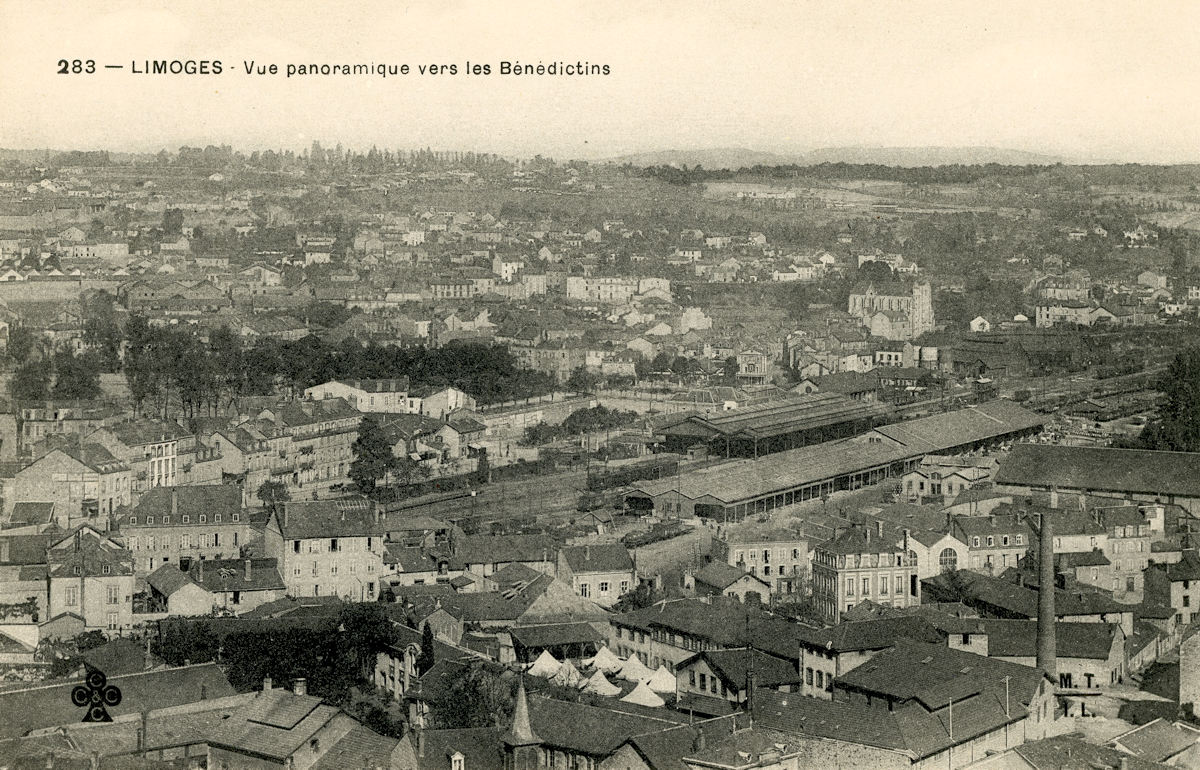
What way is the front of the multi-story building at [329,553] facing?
toward the camera

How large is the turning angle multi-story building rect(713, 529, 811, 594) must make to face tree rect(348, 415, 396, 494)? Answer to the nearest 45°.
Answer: approximately 135° to its right

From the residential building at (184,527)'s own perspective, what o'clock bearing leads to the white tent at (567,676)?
The white tent is roughly at 11 o'clock from the residential building.

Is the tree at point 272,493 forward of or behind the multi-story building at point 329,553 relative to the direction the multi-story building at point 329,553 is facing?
behind

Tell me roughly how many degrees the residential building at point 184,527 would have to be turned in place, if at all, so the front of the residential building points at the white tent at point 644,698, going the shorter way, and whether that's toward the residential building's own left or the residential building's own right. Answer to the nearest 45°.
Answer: approximately 45° to the residential building's own left

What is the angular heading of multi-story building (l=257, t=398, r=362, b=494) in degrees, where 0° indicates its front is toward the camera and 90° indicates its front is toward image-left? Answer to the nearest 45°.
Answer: approximately 315°

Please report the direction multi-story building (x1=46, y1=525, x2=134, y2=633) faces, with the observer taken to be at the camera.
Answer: facing the viewer

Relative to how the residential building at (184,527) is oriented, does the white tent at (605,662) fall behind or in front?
in front

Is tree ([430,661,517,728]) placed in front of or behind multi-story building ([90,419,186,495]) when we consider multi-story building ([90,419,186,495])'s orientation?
in front

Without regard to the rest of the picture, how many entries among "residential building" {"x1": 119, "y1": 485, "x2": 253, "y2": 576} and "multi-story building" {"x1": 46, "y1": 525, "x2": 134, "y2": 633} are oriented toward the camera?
2

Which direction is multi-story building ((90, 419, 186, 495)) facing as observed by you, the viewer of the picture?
facing the viewer and to the right of the viewer

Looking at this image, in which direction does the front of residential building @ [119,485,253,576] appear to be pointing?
toward the camera
